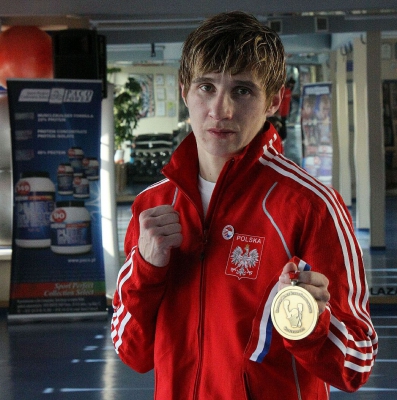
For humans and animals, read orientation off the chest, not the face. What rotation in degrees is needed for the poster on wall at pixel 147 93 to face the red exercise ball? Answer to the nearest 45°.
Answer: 0° — it already faces it

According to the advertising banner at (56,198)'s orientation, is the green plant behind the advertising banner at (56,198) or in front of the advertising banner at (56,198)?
behind

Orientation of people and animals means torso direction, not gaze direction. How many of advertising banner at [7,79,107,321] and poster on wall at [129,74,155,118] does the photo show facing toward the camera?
2

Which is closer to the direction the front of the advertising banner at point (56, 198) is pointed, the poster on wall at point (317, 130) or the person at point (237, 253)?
the person

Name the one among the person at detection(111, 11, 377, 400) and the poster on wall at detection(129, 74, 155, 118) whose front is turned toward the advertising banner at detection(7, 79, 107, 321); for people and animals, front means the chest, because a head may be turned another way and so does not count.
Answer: the poster on wall

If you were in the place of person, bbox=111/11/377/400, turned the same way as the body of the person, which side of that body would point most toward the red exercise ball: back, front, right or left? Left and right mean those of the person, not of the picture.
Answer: right

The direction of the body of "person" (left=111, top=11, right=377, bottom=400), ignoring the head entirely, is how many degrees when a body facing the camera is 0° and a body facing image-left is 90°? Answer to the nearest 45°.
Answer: approximately 45°

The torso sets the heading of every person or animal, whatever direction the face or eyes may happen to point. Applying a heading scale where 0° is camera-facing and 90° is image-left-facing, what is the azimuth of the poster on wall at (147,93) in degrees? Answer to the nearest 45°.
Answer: approximately 0°
